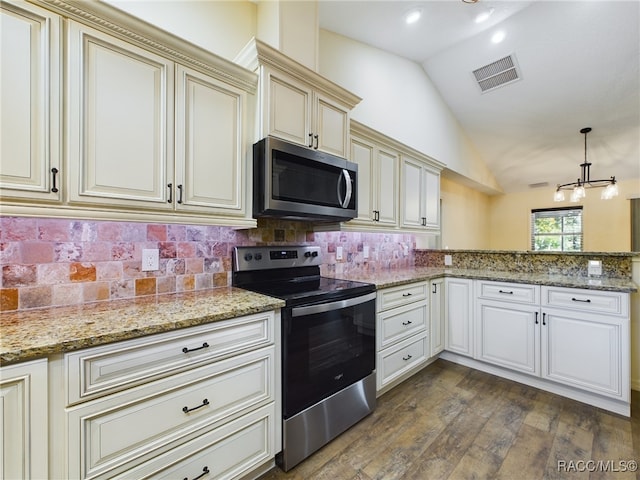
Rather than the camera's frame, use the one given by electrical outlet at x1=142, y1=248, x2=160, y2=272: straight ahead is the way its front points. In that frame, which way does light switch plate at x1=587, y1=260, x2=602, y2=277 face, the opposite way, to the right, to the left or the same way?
to the right

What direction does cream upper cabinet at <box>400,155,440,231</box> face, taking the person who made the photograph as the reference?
facing the viewer and to the right of the viewer

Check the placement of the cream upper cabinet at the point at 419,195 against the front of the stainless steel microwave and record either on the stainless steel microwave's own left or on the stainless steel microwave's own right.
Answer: on the stainless steel microwave's own left

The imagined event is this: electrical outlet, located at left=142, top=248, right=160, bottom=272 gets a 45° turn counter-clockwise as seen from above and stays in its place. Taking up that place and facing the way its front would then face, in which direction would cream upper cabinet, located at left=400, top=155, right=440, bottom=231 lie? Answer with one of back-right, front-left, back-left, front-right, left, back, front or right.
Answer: front-left

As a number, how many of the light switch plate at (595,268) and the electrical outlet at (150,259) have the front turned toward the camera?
2

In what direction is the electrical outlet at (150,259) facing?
toward the camera

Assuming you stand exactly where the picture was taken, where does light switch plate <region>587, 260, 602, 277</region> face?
facing the viewer

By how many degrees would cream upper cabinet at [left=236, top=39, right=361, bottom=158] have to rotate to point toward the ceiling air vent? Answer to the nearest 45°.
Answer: approximately 90° to its left

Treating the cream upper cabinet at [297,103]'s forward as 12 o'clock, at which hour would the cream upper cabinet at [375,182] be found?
the cream upper cabinet at [375,182] is roughly at 9 o'clock from the cream upper cabinet at [297,103].
